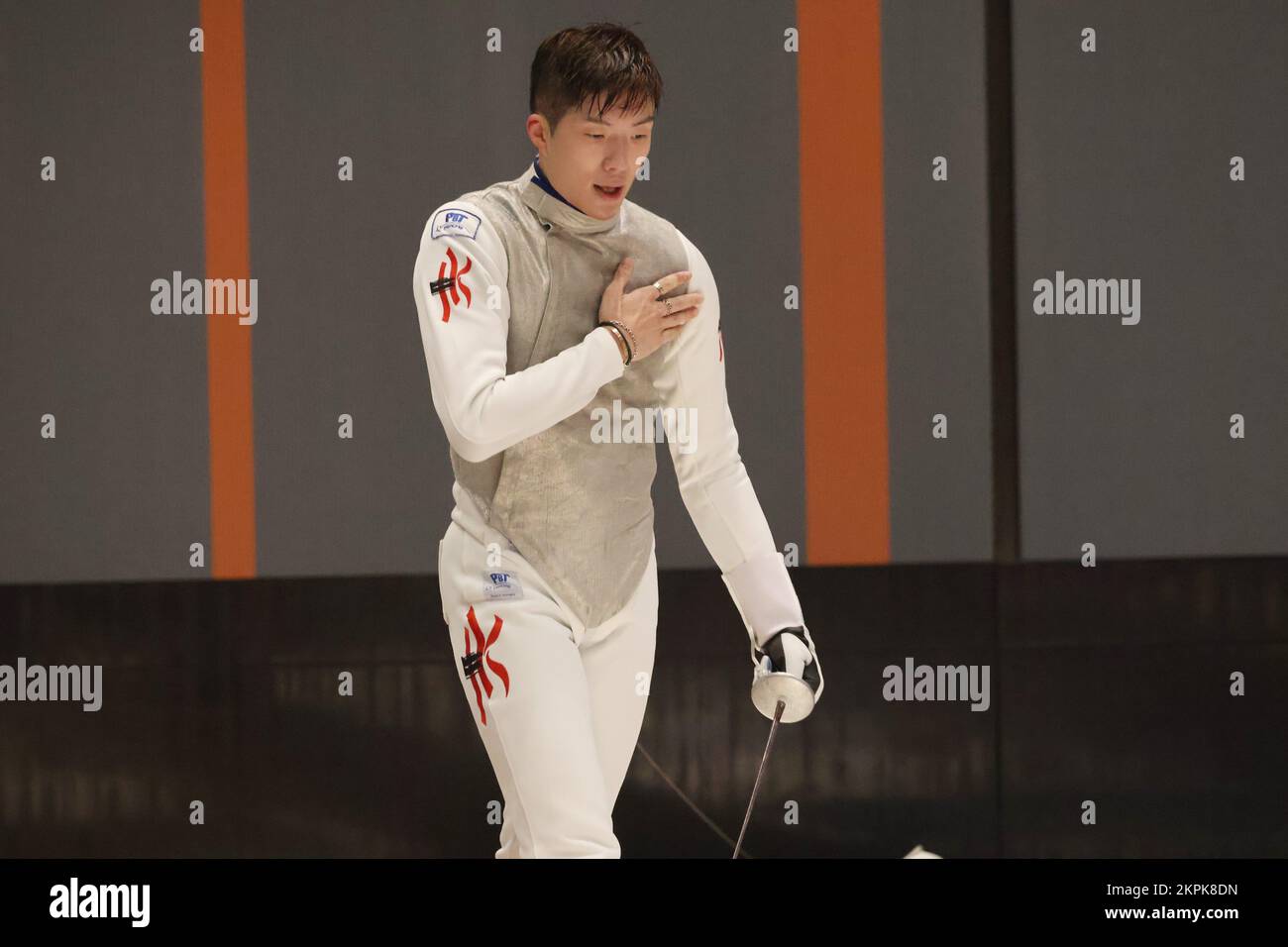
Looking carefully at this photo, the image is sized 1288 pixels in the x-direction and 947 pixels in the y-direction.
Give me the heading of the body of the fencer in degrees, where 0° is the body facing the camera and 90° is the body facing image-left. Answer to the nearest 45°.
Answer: approximately 315°

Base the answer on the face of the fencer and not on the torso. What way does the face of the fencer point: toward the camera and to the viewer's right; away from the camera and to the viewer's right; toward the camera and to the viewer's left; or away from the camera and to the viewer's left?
toward the camera and to the viewer's right
